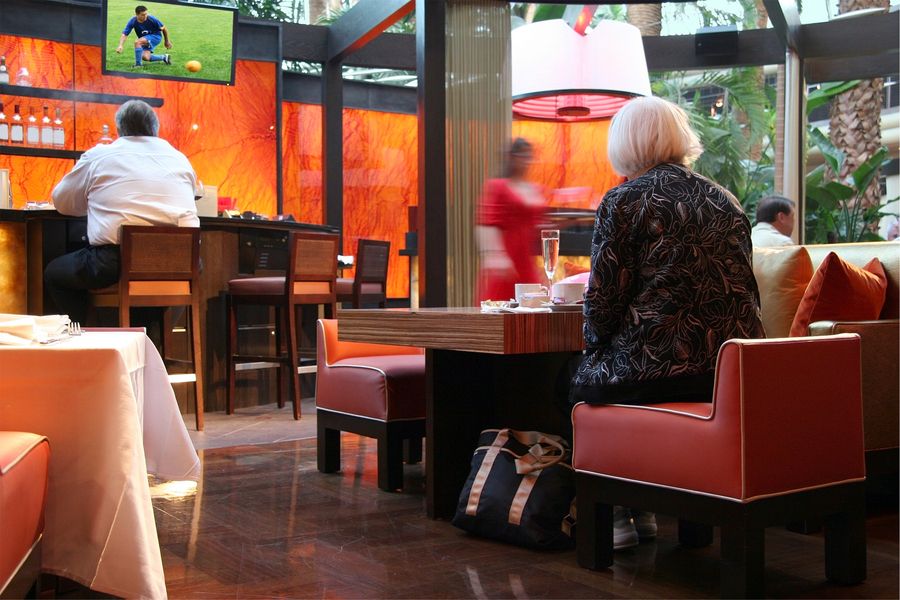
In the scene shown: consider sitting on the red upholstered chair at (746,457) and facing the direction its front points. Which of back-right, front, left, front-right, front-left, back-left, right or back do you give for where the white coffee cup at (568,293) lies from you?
front

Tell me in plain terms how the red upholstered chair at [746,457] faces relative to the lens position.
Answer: facing away from the viewer and to the left of the viewer

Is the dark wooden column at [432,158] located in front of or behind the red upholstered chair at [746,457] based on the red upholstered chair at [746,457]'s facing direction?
in front

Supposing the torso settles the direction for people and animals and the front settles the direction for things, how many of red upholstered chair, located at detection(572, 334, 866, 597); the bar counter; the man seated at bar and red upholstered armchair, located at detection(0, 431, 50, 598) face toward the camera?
1

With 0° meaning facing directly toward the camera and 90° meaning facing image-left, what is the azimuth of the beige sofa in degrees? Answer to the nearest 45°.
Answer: approximately 45°

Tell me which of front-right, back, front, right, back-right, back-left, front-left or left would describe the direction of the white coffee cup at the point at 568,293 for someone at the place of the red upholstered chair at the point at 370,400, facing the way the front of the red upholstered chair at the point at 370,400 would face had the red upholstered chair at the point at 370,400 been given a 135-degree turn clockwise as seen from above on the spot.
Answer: back-left

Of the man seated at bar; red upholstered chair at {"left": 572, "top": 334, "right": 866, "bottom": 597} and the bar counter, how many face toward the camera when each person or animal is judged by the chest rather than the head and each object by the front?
1

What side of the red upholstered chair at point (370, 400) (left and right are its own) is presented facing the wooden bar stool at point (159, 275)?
back

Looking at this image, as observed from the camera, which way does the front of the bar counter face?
facing the viewer

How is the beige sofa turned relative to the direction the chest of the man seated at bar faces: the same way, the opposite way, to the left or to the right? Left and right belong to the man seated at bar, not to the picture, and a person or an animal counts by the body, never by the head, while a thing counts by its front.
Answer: to the left

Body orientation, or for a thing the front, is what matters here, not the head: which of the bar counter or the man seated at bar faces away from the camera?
the man seated at bar

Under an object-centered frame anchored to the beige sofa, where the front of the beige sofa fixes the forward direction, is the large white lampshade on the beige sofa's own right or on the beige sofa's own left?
on the beige sofa's own right

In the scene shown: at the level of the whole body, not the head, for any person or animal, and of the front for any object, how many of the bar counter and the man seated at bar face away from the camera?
1

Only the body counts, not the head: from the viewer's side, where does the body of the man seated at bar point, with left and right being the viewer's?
facing away from the viewer

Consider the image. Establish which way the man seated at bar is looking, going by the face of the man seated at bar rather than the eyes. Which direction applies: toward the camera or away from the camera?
away from the camera

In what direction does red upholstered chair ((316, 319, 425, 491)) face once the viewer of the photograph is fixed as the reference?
facing the viewer and to the right of the viewer

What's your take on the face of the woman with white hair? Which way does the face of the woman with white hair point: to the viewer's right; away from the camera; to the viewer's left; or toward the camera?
away from the camera
